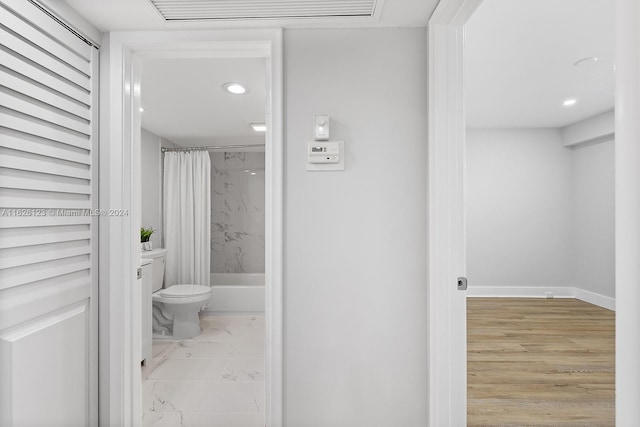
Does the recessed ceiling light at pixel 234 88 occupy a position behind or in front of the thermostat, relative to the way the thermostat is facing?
behind

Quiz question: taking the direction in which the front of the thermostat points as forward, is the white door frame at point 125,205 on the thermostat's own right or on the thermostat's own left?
on the thermostat's own right

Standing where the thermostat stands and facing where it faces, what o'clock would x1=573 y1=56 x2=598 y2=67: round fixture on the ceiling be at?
The round fixture on the ceiling is roughly at 8 o'clock from the thermostat.

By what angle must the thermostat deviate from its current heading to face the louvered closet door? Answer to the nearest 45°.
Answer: approximately 90° to its right

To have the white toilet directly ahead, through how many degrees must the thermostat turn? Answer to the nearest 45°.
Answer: approximately 135° to its right

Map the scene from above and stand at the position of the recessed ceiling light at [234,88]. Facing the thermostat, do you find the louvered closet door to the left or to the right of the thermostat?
right

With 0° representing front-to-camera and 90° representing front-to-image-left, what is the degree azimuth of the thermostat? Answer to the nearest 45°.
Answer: approximately 0°

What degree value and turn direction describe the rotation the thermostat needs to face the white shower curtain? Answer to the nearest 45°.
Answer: approximately 135° to its right
